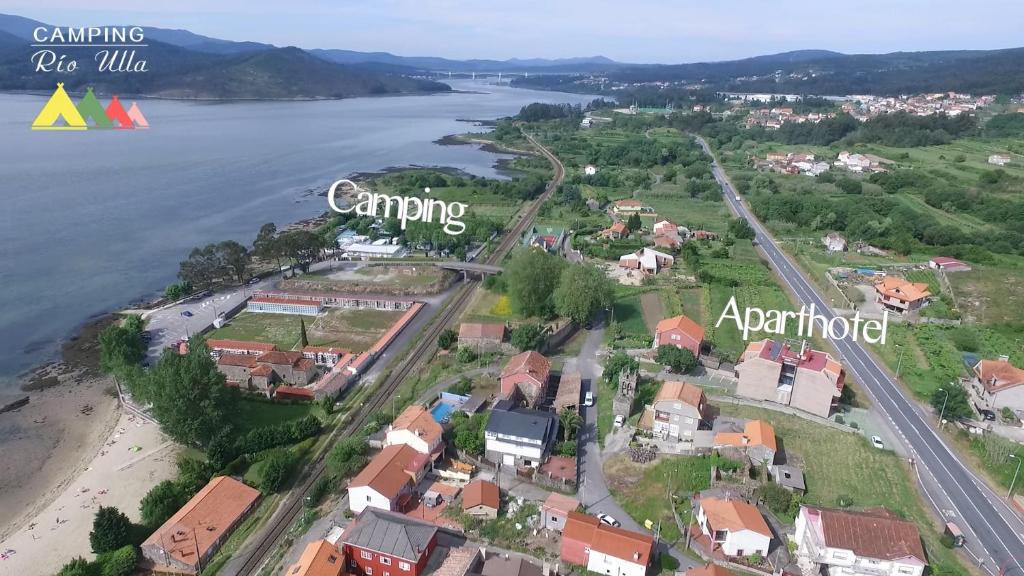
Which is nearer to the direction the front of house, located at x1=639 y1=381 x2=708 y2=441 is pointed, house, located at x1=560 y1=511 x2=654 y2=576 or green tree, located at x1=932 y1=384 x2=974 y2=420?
the house

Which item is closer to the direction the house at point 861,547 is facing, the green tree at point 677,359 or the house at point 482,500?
the house

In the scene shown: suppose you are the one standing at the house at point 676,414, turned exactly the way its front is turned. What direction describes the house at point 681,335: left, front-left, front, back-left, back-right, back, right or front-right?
back

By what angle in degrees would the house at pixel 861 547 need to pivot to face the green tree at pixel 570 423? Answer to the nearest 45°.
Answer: approximately 90° to its right

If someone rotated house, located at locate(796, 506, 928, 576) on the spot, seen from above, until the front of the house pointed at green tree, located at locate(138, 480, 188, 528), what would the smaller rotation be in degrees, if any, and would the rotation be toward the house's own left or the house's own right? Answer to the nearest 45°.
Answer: approximately 45° to the house's own right

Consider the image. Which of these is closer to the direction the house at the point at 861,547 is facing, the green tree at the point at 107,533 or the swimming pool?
the green tree

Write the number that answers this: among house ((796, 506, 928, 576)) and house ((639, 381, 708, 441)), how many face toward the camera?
2

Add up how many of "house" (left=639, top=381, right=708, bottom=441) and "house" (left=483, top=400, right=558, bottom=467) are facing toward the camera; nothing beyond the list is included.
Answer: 2

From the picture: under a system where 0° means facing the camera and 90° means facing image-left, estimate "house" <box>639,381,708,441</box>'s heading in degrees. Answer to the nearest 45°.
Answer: approximately 0°

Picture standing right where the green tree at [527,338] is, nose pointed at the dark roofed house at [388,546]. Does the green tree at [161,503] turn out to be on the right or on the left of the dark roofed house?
right

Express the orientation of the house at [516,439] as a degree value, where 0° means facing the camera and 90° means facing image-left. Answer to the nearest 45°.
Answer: approximately 0°

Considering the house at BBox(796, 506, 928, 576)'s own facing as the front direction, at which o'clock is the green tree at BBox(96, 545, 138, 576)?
The green tree is roughly at 2 o'clock from the house.

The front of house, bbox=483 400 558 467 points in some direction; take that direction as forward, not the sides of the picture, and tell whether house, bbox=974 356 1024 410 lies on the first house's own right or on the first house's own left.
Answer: on the first house's own left

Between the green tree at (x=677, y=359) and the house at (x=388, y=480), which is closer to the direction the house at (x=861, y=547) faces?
the house
